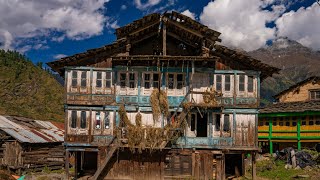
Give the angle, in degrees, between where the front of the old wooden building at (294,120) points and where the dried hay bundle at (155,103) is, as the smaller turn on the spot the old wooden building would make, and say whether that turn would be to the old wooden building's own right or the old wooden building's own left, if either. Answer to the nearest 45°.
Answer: approximately 45° to the old wooden building's own right

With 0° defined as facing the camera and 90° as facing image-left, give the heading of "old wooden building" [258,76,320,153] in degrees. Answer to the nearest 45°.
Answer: approximately 0°

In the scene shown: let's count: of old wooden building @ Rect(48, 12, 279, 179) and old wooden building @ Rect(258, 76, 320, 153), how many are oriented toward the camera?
2

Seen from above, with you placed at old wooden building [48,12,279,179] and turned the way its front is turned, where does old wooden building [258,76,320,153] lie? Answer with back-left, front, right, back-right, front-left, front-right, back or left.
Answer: back-left

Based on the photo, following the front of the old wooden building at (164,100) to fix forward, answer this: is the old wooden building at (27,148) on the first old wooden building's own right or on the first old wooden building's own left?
on the first old wooden building's own right

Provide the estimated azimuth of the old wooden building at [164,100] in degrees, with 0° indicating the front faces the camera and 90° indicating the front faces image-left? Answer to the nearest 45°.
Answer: approximately 0°

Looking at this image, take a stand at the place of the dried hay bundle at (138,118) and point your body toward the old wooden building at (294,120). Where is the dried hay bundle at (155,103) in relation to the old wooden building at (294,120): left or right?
right

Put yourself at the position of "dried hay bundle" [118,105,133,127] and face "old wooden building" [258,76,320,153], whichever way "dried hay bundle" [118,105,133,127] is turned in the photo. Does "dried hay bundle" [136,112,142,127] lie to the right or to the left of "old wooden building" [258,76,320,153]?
right
